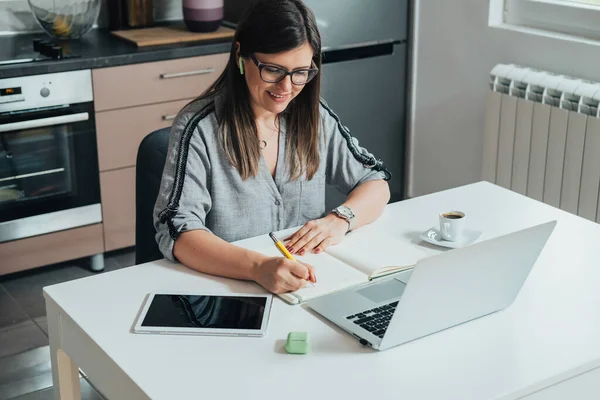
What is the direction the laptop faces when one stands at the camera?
facing away from the viewer and to the left of the viewer

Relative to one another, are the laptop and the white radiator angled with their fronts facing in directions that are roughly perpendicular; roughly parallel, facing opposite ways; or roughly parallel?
roughly perpendicular

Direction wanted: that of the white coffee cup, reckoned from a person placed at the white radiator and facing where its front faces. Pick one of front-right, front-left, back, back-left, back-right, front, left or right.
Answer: front-left

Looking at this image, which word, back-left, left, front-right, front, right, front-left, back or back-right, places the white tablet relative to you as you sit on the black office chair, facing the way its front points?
front-right

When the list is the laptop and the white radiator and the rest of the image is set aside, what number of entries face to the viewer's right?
0

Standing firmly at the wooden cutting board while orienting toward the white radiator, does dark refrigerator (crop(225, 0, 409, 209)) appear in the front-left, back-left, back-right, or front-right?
front-left

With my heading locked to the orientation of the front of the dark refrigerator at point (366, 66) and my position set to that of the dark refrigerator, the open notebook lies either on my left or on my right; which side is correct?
on my right

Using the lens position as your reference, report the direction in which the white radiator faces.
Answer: facing the viewer and to the left of the viewer

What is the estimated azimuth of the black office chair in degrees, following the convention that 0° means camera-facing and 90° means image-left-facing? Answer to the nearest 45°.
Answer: approximately 315°

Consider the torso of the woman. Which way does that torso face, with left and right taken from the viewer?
facing the viewer and to the right of the viewer

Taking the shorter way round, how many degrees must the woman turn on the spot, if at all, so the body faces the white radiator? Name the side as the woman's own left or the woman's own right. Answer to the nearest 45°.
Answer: approximately 90° to the woman's own left

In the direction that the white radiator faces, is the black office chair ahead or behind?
ahead

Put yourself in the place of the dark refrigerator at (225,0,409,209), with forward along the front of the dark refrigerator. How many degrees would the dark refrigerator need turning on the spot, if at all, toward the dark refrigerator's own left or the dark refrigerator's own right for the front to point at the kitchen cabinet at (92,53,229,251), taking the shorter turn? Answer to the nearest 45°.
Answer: approximately 90° to the dark refrigerator's own right

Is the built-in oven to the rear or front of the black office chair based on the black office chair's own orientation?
to the rear

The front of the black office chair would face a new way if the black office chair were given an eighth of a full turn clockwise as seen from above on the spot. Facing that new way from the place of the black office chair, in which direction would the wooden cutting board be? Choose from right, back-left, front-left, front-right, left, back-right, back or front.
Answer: back

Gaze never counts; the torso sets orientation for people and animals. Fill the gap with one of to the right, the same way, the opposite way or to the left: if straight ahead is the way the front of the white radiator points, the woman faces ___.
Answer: to the left
